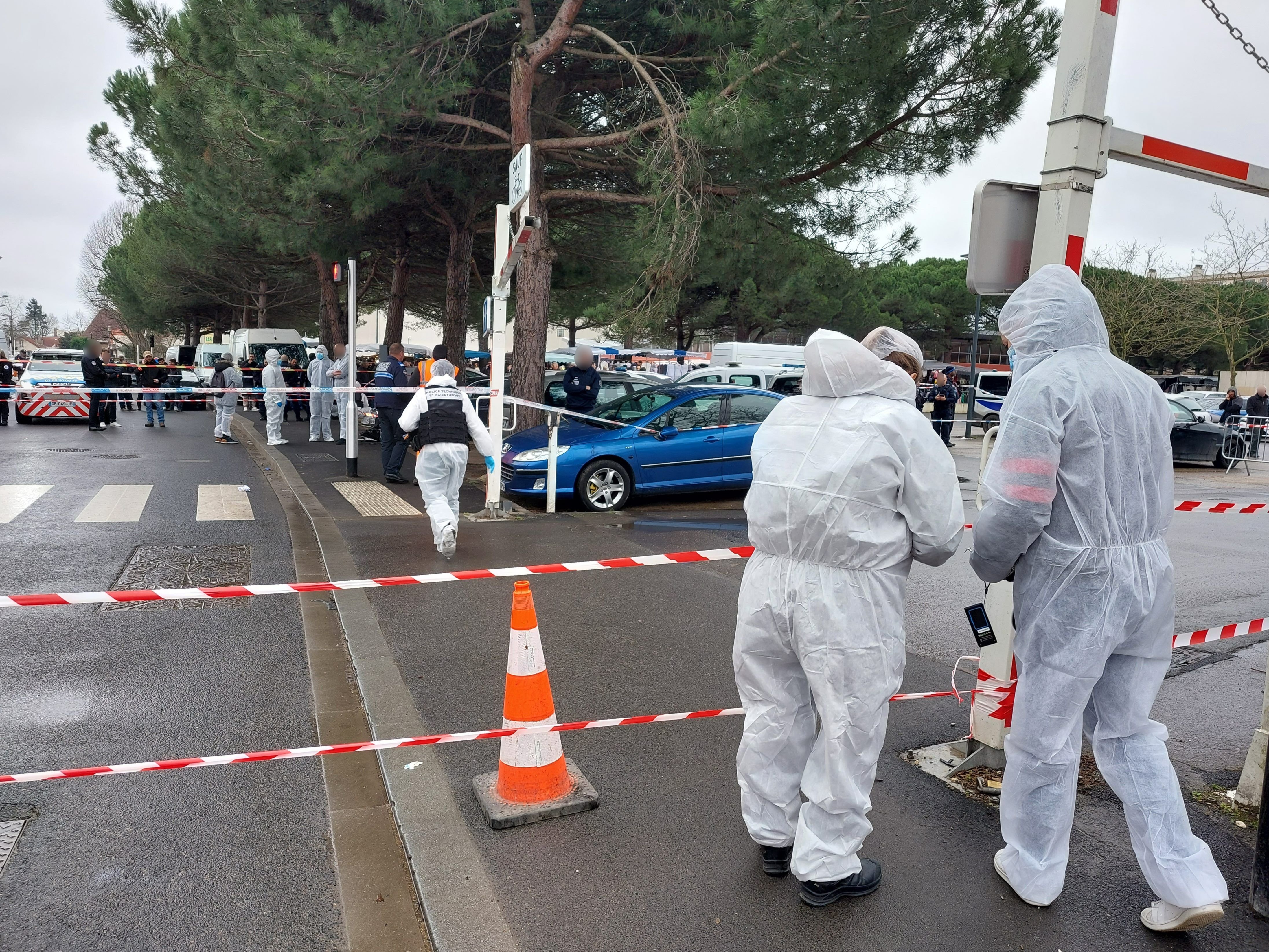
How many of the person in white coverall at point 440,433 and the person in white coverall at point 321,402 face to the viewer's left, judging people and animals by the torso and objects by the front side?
0

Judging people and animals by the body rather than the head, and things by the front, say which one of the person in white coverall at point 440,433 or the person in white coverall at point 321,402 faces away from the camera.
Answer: the person in white coverall at point 440,433

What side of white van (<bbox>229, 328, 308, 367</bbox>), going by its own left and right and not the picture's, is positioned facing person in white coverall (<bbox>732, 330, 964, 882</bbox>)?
front

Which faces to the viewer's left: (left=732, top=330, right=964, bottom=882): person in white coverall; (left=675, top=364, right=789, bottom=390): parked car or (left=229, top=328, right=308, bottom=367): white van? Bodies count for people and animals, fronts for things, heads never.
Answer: the parked car

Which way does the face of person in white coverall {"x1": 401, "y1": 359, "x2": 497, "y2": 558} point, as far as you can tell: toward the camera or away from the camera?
away from the camera

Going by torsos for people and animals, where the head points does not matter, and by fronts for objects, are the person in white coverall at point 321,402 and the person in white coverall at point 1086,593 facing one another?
yes

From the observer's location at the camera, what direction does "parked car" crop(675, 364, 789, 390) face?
facing to the left of the viewer

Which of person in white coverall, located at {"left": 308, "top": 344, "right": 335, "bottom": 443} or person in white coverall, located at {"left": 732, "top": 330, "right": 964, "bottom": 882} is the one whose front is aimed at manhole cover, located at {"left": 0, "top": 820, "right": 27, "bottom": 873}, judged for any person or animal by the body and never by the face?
person in white coverall, located at {"left": 308, "top": 344, "right": 335, "bottom": 443}

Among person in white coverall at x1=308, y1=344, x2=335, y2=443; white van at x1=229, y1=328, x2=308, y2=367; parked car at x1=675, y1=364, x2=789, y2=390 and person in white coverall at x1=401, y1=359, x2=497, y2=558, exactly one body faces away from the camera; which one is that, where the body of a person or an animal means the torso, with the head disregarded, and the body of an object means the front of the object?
person in white coverall at x1=401, y1=359, x2=497, y2=558

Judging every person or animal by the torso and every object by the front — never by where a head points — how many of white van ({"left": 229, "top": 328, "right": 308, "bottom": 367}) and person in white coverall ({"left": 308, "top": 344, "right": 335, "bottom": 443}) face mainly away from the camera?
0

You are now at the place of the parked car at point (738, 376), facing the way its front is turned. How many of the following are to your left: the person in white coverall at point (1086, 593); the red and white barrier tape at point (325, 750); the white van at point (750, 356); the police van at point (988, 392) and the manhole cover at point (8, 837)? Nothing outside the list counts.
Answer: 3

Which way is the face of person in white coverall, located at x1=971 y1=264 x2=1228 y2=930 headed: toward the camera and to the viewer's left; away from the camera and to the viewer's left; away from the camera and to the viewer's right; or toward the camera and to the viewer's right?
away from the camera and to the viewer's left

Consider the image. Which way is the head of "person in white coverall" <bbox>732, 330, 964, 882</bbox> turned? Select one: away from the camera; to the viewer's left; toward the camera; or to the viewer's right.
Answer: away from the camera

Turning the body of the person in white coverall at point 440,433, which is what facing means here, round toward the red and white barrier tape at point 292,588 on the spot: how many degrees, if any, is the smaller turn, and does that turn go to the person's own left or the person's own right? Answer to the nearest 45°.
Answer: approximately 180°

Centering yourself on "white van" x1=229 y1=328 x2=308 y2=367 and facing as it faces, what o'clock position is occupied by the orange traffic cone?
The orange traffic cone is roughly at 12 o'clock from the white van.

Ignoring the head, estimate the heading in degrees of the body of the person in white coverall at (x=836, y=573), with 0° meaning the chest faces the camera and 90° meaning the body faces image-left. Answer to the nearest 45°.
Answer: approximately 225°

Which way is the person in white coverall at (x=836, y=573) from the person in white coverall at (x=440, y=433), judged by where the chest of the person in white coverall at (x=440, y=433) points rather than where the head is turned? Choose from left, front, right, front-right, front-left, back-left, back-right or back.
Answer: back
